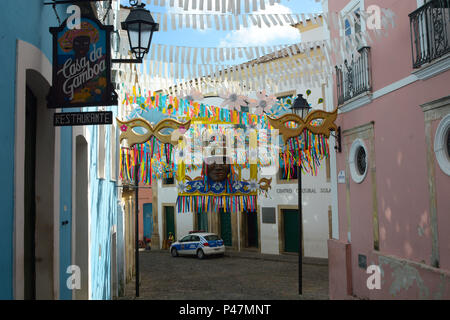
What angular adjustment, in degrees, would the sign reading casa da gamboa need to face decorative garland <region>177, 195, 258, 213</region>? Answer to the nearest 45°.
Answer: approximately 135° to its left

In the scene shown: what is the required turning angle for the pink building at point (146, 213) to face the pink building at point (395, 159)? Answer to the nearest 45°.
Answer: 0° — it already faces it

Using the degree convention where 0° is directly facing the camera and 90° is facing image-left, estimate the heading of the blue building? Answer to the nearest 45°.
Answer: approximately 270°

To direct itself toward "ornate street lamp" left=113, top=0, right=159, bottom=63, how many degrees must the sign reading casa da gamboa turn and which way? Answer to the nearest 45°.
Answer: approximately 135° to its left

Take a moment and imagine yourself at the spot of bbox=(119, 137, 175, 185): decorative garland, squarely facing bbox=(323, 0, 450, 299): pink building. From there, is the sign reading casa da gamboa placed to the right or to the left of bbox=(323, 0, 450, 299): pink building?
right

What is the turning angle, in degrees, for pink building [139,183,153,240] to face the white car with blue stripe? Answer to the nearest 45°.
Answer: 0° — it already faces it
